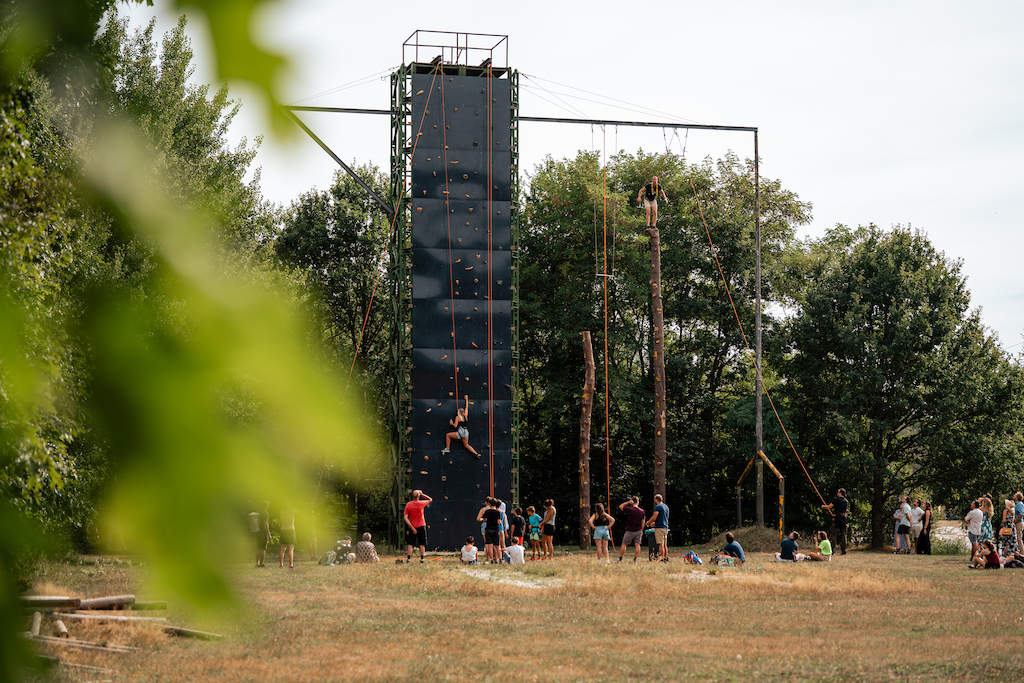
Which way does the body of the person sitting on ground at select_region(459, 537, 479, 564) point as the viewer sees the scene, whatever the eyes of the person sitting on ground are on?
away from the camera

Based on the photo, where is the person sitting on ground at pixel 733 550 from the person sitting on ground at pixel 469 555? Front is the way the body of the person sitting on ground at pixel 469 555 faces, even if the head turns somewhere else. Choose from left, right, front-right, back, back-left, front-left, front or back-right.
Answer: right

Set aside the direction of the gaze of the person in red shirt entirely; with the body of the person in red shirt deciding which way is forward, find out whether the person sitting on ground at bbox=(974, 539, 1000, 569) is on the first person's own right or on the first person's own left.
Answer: on the first person's own right

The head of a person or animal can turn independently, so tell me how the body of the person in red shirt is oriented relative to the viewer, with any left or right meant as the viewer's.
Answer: facing away from the viewer

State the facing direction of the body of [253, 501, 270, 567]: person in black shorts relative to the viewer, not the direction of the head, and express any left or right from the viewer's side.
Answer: facing away from the viewer

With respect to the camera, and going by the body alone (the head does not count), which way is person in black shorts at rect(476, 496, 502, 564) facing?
away from the camera

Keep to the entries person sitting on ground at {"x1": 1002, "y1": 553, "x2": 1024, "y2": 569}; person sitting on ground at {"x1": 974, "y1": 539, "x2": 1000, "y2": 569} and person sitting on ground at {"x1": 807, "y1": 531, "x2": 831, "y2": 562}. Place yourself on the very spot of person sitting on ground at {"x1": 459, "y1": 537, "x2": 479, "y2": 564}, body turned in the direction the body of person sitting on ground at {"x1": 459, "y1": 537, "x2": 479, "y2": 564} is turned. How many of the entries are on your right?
3

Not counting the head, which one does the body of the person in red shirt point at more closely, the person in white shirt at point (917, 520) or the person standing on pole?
the person standing on pole

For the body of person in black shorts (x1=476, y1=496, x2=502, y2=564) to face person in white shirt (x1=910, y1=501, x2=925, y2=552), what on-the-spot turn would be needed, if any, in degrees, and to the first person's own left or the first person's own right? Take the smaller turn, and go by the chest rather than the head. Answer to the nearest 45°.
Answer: approximately 45° to the first person's own right

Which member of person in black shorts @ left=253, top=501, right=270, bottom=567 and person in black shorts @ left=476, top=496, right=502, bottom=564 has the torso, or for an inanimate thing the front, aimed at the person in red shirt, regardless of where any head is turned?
person in black shorts @ left=253, top=501, right=270, bottom=567
